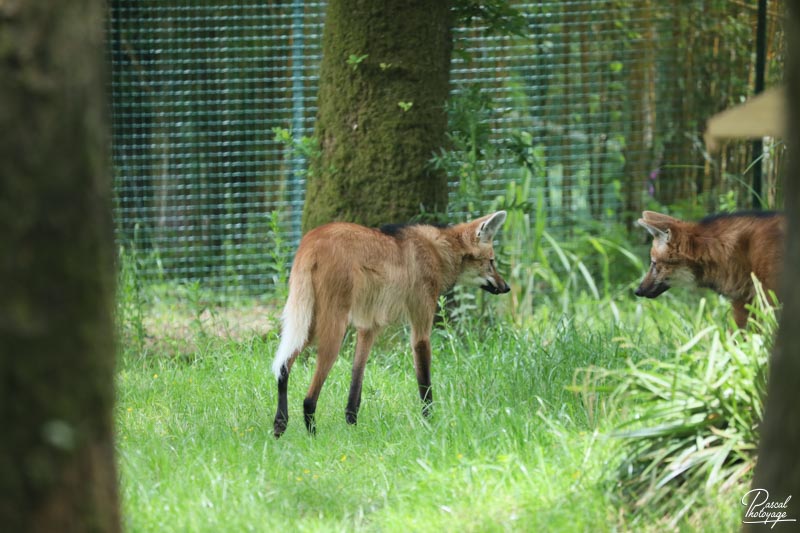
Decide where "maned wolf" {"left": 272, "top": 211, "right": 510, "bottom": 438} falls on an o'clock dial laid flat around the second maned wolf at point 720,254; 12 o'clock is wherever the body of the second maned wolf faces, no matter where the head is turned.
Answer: The maned wolf is roughly at 11 o'clock from the second maned wolf.

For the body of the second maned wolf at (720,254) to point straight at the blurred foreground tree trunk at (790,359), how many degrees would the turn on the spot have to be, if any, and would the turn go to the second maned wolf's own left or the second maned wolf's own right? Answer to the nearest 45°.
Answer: approximately 90° to the second maned wolf's own left

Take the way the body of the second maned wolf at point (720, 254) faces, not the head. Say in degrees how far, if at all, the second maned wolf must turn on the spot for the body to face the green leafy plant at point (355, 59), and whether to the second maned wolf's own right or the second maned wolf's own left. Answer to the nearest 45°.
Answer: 0° — it already faces it

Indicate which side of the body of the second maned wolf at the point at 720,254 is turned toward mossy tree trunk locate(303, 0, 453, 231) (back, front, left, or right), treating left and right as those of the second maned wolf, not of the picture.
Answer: front

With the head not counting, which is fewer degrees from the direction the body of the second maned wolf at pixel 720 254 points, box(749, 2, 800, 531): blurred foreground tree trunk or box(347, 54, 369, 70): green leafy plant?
the green leafy plant

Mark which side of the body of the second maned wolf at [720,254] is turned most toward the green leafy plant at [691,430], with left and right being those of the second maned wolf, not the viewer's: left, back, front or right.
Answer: left

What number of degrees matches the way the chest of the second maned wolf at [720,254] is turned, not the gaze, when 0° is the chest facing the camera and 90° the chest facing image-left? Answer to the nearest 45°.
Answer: approximately 90°

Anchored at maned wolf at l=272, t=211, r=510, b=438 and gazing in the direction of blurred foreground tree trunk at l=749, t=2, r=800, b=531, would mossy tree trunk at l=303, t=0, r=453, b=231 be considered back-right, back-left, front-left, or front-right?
back-left
